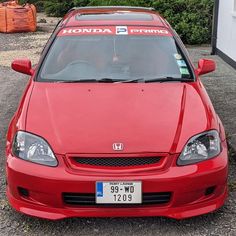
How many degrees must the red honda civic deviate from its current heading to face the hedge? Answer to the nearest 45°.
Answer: approximately 180°

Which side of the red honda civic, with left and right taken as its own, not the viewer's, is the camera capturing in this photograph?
front
